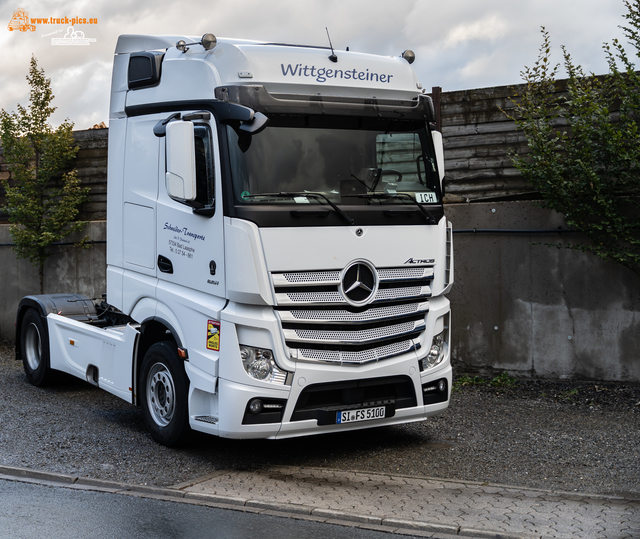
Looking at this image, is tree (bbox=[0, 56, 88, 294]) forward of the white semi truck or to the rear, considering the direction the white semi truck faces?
to the rear

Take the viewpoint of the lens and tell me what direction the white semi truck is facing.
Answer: facing the viewer and to the right of the viewer

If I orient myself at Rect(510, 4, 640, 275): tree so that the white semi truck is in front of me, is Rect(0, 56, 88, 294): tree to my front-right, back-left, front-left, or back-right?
front-right

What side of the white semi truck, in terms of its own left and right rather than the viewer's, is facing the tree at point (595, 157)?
left
